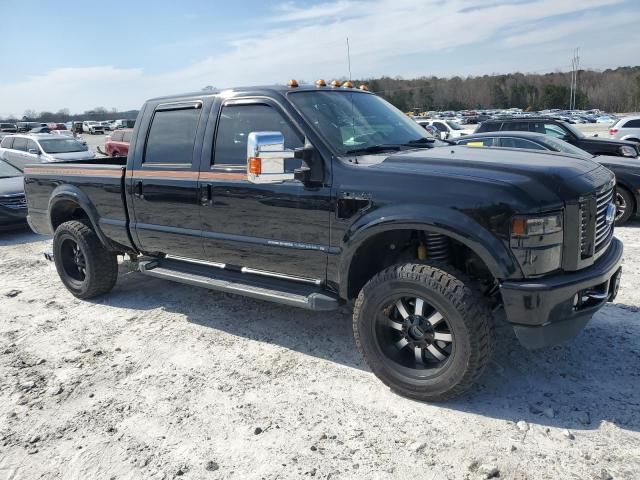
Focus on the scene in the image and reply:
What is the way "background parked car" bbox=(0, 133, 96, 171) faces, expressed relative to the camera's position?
facing the viewer and to the right of the viewer

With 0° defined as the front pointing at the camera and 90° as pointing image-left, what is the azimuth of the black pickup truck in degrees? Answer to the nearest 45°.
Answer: approximately 315°

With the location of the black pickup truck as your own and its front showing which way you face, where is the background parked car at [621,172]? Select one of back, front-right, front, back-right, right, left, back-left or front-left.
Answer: left

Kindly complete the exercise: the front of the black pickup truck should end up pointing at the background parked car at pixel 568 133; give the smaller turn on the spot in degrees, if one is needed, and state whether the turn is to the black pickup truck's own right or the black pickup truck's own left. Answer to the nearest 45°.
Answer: approximately 90° to the black pickup truck's own left

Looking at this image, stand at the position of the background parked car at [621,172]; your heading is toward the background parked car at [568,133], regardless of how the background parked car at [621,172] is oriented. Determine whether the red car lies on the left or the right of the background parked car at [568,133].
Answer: left

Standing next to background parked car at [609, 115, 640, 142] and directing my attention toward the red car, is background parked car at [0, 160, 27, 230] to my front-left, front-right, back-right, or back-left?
front-left

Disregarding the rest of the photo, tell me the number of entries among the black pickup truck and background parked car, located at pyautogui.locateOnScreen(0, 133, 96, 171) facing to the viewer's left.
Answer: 0

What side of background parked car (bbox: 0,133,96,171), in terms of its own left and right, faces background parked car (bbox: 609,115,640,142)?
front

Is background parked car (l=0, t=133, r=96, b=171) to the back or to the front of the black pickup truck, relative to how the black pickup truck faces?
to the back

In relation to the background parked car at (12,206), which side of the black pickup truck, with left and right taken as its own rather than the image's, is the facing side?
back

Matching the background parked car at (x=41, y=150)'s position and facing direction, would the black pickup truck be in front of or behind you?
in front

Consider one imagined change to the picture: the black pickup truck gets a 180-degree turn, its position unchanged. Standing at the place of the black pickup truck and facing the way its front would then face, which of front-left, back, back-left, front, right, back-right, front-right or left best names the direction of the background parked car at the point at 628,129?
right
